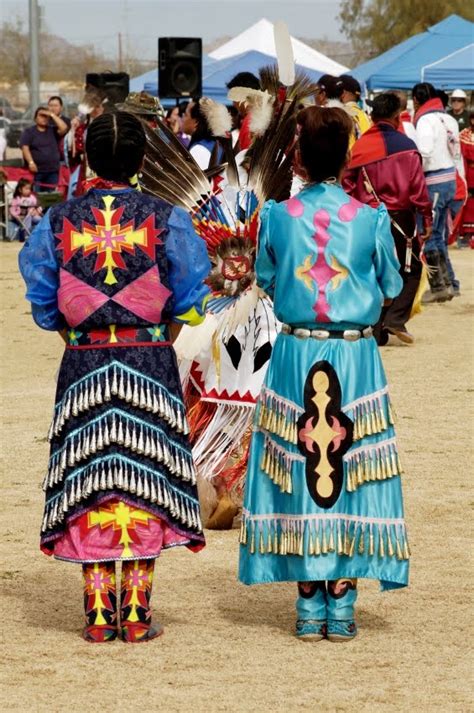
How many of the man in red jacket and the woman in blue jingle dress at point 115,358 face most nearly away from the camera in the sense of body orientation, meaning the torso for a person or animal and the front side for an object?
2

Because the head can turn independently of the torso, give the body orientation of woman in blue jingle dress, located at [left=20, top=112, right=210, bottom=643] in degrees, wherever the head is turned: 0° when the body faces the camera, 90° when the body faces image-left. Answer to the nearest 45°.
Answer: approximately 180°

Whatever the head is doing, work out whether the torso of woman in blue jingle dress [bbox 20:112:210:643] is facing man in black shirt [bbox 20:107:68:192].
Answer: yes

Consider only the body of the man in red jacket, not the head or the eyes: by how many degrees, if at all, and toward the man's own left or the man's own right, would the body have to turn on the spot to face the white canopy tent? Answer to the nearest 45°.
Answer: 0° — they already face it

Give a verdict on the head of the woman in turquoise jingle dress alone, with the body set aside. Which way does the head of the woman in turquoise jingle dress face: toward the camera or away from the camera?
away from the camera

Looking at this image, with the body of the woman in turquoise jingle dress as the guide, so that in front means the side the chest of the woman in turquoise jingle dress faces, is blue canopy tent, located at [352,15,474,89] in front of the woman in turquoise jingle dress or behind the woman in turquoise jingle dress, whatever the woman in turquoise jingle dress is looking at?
in front

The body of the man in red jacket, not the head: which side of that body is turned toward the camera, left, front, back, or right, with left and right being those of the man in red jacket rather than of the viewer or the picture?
back

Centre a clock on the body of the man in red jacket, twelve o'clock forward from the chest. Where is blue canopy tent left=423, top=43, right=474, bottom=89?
The blue canopy tent is roughly at 12 o'clock from the man in red jacket.

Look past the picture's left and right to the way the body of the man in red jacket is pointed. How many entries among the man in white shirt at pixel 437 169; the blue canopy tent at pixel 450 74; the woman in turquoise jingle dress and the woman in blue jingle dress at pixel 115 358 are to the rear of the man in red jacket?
2

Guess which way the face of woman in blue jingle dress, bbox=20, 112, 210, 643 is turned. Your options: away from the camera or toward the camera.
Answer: away from the camera

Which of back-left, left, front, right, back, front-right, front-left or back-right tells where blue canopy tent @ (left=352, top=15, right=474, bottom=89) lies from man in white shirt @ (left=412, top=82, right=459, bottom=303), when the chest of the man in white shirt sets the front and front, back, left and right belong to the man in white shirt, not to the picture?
front-right

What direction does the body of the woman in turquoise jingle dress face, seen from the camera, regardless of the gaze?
away from the camera

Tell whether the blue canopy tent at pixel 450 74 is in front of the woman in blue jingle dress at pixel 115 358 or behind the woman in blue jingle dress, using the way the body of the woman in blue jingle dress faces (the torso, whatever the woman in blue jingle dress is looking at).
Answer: in front
